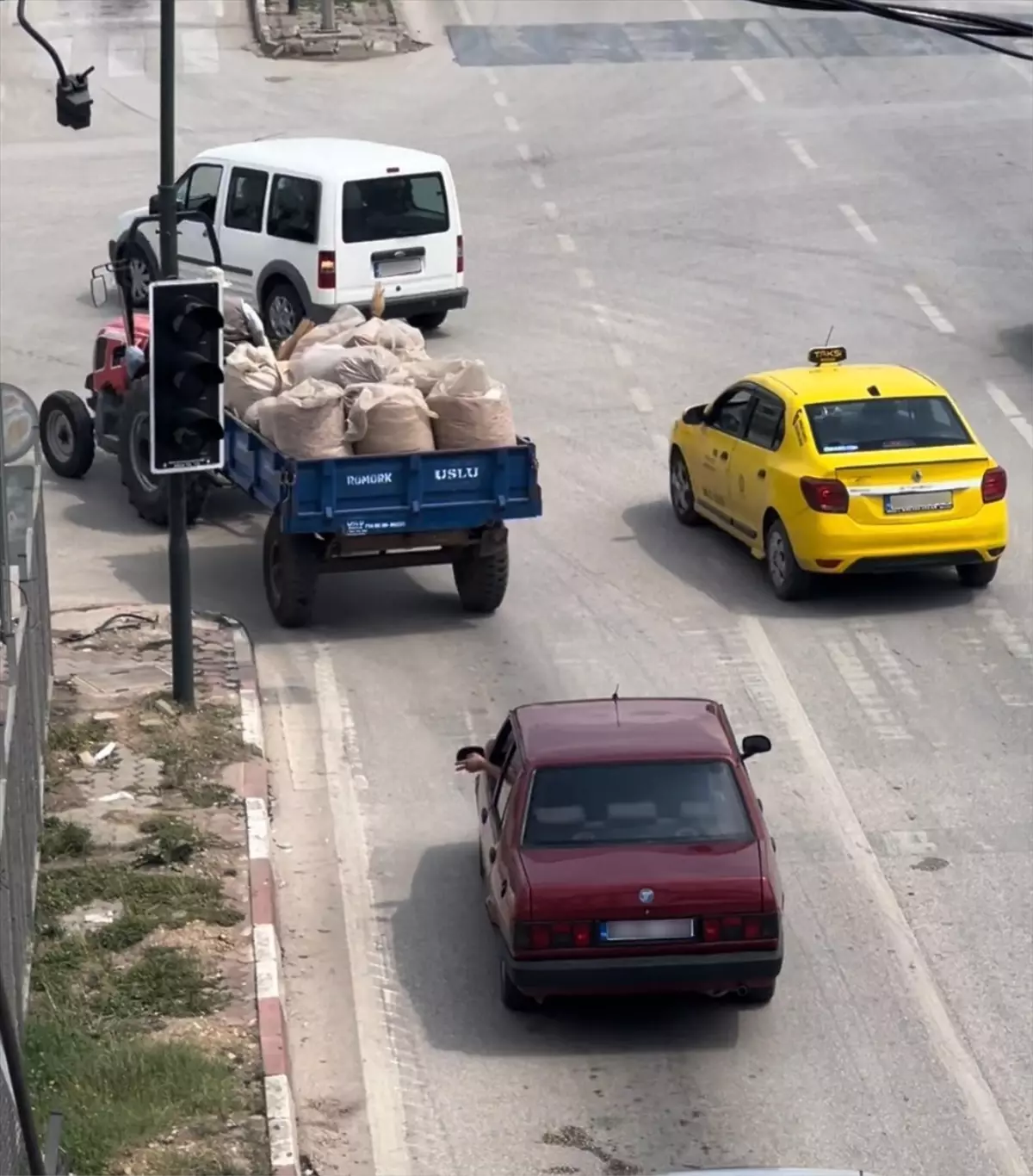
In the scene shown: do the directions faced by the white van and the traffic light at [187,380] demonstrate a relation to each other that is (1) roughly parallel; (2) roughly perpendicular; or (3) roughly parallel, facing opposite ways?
roughly parallel, facing opposite ways

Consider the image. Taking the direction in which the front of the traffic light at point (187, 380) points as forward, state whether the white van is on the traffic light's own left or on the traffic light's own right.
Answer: on the traffic light's own left

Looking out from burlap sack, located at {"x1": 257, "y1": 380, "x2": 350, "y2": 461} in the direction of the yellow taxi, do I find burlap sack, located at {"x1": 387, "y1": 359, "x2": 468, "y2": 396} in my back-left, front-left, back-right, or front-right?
front-left

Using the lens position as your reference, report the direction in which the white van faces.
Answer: facing away from the viewer and to the left of the viewer

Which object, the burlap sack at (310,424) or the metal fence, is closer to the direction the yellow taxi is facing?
the burlap sack

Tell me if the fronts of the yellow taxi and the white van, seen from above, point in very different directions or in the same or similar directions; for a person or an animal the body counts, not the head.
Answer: same or similar directions

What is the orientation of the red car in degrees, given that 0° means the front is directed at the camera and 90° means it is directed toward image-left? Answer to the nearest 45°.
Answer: approximately 180°

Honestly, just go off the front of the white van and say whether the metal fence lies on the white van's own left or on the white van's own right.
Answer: on the white van's own left

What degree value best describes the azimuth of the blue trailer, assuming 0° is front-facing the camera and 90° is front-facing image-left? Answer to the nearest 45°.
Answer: approximately 135°

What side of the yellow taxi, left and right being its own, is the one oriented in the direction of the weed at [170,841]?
left

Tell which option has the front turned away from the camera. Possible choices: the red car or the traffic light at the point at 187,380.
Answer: the red car

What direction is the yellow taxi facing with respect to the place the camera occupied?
facing away from the viewer and to the left of the viewer

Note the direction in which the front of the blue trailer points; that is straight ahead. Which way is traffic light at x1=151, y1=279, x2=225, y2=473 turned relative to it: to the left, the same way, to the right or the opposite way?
the opposite way

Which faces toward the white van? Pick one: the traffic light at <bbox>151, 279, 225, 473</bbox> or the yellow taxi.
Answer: the yellow taxi

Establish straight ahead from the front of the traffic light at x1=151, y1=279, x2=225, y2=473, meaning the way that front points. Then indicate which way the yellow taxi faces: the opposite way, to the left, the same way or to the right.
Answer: the opposite way

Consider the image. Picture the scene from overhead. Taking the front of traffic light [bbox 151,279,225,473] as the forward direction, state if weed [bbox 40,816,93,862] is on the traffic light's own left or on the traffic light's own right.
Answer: on the traffic light's own right

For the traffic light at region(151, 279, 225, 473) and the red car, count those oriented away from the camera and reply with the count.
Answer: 1

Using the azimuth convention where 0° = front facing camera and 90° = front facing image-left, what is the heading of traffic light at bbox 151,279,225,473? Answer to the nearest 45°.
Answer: approximately 315°
